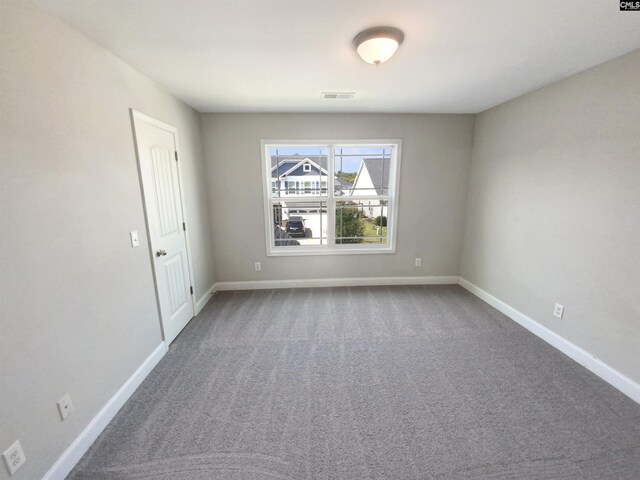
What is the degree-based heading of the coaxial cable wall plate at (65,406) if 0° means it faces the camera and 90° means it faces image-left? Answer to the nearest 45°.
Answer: approximately 315°

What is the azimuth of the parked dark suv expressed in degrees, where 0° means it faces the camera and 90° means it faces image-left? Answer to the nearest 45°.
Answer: approximately 180°

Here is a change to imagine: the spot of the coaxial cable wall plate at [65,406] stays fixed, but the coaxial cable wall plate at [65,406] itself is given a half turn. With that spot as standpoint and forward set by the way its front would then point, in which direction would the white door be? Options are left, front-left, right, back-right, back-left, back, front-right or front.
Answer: right

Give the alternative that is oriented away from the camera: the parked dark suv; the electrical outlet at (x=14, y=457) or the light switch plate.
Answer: the parked dark suv

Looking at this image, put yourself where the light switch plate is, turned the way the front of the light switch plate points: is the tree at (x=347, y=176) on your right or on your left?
on your left

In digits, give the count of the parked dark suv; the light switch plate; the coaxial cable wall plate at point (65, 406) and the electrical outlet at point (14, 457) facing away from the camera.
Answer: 1

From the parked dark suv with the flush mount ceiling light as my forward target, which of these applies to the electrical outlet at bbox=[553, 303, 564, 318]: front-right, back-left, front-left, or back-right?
front-left

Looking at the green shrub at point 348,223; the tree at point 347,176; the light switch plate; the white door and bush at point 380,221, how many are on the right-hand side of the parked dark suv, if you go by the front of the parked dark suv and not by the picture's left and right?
3

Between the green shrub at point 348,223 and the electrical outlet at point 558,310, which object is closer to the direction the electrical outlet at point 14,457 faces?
the electrical outlet

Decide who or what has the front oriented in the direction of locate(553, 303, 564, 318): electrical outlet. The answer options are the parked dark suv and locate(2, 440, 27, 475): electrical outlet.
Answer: locate(2, 440, 27, 475): electrical outlet

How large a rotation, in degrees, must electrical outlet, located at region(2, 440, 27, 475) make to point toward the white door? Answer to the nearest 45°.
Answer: approximately 90° to its left

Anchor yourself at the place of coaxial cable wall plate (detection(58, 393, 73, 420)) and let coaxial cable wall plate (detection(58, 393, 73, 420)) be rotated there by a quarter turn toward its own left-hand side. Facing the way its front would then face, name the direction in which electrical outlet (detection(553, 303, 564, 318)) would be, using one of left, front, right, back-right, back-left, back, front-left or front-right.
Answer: right

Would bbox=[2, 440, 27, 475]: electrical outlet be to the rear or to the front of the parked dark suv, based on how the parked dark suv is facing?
to the rear

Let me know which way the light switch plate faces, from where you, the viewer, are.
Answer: facing the viewer and to the right of the viewer

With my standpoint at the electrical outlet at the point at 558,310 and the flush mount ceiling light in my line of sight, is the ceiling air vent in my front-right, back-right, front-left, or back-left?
front-right

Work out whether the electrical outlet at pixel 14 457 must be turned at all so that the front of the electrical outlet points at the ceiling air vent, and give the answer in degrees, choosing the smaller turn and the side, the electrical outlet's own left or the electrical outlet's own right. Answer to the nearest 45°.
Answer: approximately 45° to the electrical outlet's own left

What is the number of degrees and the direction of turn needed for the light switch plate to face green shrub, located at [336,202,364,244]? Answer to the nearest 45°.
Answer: approximately 45° to its left

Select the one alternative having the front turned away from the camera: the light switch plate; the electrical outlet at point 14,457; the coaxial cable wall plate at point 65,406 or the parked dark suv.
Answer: the parked dark suv
